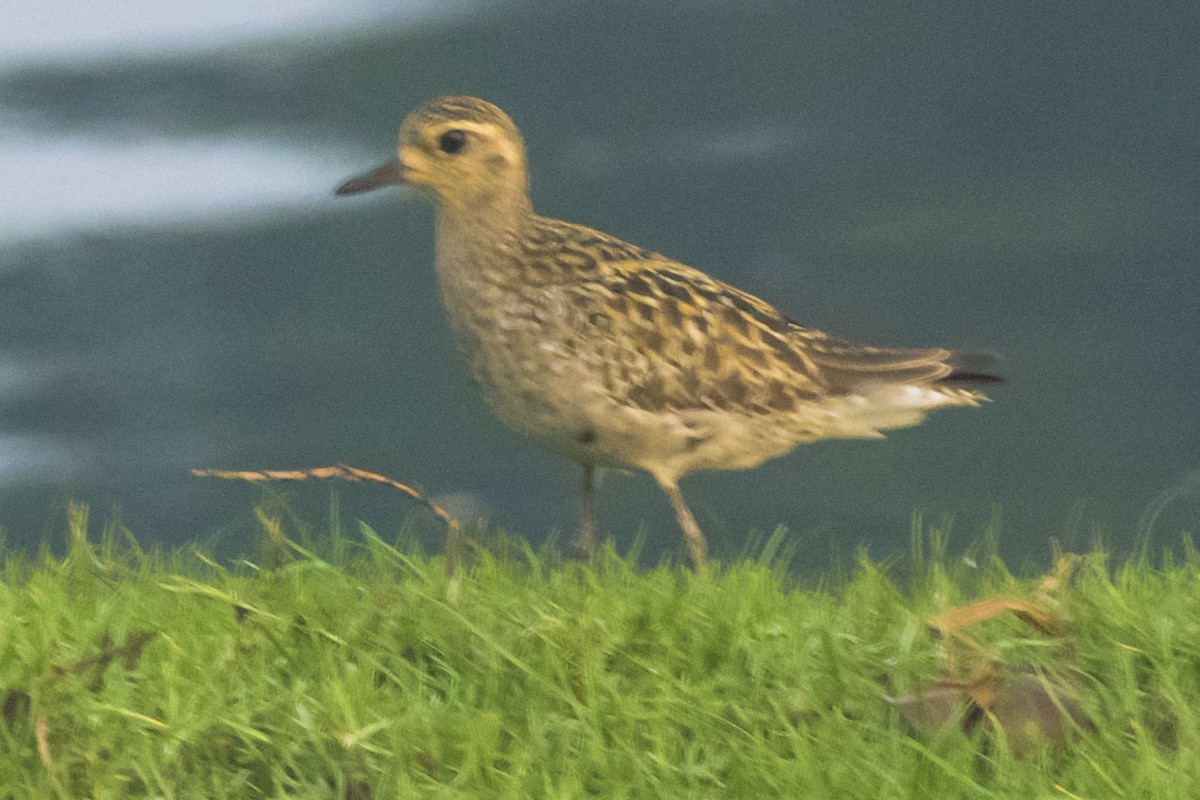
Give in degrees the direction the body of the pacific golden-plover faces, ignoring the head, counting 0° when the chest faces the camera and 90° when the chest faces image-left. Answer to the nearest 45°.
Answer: approximately 90°

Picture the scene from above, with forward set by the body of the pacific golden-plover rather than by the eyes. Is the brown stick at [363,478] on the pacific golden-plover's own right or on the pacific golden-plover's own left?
on the pacific golden-plover's own left
